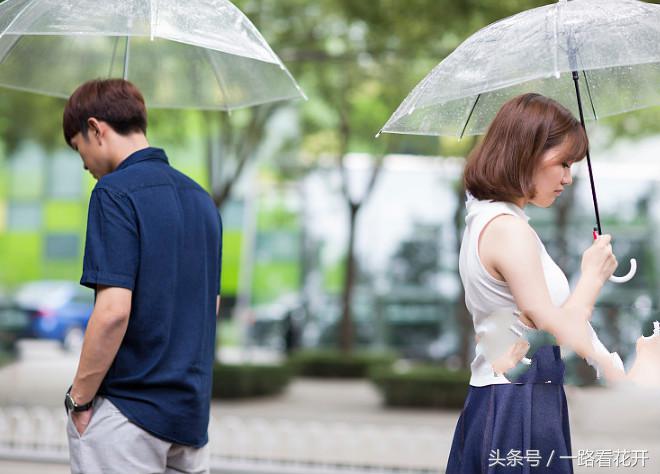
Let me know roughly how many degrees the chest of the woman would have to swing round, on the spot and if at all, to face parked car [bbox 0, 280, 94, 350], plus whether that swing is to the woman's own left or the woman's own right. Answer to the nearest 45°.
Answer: approximately 135° to the woman's own left

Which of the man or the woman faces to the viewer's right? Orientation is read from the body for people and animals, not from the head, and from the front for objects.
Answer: the woman

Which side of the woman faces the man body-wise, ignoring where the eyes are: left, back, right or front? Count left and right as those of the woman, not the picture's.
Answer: back

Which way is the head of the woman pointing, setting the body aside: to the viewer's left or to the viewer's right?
to the viewer's right

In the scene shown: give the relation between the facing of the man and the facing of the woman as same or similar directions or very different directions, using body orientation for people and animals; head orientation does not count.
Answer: very different directions

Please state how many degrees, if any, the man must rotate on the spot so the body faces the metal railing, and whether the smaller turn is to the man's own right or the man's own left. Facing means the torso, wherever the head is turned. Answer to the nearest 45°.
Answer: approximately 45° to the man's own right

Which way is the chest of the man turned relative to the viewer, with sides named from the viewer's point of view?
facing away from the viewer and to the left of the viewer

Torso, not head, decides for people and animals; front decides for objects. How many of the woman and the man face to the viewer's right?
1

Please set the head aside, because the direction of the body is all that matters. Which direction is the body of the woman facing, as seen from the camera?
to the viewer's right
